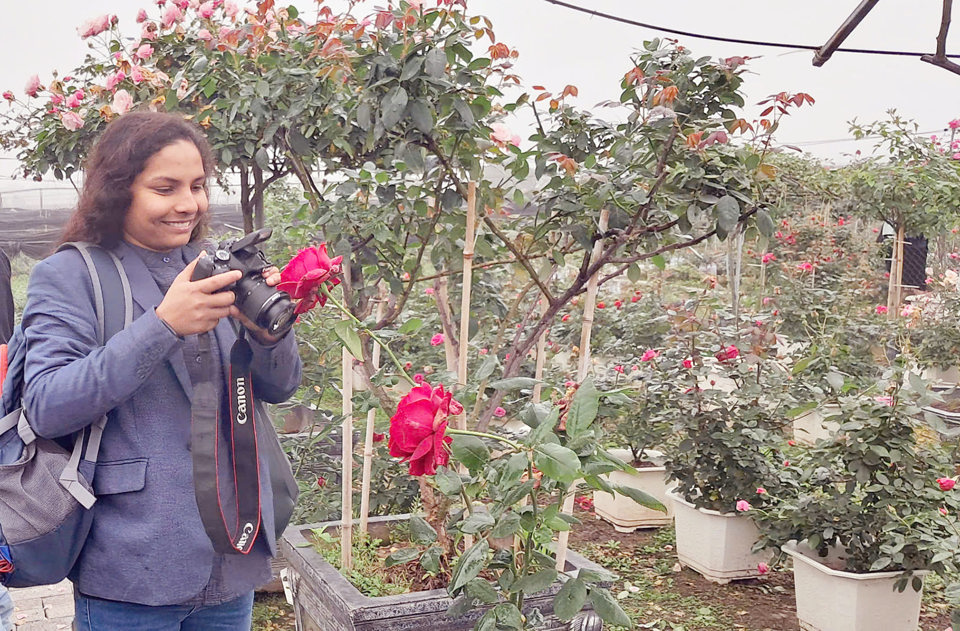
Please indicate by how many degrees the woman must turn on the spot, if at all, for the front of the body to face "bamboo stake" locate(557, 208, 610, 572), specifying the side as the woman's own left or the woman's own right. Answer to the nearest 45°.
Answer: approximately 90° to the woman's own left

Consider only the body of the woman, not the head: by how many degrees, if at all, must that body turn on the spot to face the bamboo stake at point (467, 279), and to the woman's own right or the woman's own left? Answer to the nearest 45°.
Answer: approximately 90° to the woman's own left

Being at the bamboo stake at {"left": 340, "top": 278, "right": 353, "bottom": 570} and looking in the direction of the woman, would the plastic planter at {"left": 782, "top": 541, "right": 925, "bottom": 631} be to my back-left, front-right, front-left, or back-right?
back-left

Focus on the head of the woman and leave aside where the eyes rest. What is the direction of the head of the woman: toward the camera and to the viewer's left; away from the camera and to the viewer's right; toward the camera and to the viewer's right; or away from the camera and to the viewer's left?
toward the camera and to the viewer's right

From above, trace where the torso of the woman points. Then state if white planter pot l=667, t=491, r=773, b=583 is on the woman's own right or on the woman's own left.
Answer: on the woman's own left

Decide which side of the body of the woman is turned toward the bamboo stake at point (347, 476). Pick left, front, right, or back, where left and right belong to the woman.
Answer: left

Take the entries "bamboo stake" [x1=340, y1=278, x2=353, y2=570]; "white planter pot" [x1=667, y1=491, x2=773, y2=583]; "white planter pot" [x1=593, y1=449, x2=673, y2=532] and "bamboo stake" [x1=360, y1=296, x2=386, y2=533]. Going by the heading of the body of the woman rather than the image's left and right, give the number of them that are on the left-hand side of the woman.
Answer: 4

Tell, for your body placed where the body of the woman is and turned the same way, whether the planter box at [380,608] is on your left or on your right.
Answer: on your left

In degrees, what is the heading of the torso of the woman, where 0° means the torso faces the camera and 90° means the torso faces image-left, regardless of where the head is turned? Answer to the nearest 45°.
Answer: approximately 315°

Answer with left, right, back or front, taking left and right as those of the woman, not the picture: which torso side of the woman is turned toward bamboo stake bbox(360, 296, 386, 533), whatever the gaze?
left

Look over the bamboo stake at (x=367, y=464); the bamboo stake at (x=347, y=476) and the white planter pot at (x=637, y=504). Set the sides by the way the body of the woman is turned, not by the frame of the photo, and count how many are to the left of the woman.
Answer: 3

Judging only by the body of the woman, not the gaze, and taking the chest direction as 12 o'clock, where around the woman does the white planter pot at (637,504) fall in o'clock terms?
The white planter pot is roughly at 9 o'clock from the woman.

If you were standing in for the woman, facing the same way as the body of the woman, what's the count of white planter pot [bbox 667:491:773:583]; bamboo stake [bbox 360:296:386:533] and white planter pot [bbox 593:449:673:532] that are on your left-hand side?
3
